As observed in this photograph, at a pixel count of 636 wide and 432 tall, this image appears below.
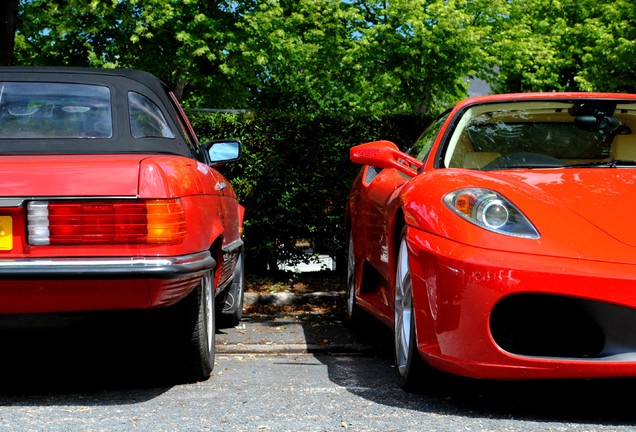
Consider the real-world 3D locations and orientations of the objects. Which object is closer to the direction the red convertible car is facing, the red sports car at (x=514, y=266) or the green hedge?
the green hedge

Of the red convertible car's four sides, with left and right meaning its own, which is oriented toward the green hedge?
front

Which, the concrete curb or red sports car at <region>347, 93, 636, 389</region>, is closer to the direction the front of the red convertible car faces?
the concrete curb

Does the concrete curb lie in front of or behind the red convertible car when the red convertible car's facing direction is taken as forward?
in front

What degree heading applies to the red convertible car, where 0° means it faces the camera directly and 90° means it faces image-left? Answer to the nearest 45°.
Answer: approximately 180°

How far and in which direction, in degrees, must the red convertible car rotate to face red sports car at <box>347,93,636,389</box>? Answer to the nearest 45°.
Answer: approximately 90° to its right
